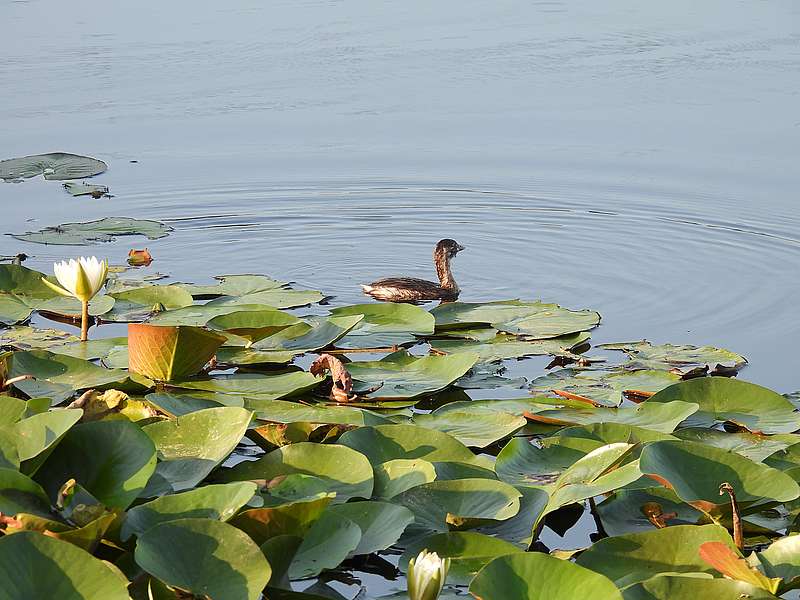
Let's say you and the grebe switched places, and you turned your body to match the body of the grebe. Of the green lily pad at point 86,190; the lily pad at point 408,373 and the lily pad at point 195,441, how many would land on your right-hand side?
2

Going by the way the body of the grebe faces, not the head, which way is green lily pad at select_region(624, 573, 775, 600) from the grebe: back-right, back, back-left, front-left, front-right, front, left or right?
right

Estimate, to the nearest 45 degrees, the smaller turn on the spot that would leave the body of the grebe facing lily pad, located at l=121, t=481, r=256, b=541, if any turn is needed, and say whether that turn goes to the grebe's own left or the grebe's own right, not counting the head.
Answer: approximately 90° to the grebe's own right

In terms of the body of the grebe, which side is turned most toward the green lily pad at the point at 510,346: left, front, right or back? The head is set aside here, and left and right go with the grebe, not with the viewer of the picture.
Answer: right

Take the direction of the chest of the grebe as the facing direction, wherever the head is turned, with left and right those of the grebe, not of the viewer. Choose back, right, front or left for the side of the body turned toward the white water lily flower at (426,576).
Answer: right

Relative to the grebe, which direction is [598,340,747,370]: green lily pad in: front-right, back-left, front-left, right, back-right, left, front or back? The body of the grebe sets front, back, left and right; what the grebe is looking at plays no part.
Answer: front-right

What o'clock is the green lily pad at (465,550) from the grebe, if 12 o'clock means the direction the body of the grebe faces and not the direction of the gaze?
The green lily pad is roughly at 3 o'clock from the grebe.

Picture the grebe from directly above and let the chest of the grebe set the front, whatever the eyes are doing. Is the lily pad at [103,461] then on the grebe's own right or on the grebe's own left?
on the grebe's own right

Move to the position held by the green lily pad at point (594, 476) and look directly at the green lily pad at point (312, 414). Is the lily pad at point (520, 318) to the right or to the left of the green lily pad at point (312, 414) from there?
right

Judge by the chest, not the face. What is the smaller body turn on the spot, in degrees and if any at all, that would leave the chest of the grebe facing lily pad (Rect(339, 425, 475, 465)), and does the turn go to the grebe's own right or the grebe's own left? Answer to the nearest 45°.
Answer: approximately 90° to the grebe's own right

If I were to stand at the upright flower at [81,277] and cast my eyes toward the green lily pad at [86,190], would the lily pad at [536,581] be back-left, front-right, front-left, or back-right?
back-right

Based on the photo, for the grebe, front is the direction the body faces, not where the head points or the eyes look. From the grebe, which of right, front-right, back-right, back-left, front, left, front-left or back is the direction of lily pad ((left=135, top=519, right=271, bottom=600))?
right

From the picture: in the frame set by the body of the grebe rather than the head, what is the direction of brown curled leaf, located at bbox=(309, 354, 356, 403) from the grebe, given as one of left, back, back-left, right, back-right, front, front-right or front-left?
right

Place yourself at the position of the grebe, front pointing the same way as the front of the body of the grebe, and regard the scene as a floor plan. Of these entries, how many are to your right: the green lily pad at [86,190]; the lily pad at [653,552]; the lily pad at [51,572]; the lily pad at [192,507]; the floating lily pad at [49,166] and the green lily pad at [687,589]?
4

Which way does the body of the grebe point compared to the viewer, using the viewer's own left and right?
facing to the right of the viewer

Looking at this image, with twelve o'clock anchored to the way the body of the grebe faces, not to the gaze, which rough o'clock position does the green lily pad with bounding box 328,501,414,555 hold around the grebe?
The green lily pad is roughly at 3 o'clock from the grebe.

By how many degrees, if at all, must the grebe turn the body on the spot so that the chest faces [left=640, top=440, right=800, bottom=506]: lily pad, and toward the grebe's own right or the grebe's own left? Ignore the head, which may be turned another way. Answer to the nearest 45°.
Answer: approximately 90° to the grebe's own right

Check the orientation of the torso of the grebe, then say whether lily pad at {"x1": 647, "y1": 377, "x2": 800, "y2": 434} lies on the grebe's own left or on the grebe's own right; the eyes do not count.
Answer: on the grebe's own right

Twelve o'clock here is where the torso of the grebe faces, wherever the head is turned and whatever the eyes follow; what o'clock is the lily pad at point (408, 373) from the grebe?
The lily pad is roughly at 3 o'clock from the grebe.
